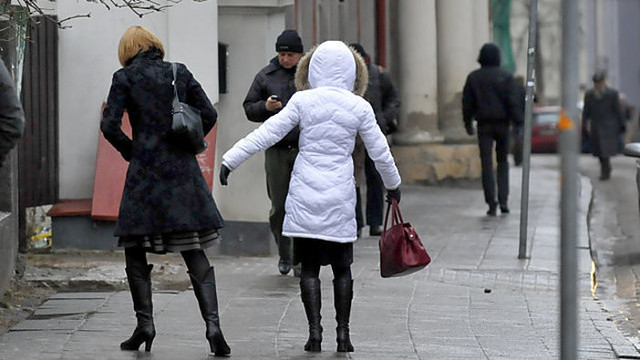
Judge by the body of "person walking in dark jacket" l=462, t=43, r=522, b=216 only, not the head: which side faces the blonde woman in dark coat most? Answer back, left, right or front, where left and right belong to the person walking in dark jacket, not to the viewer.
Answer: back

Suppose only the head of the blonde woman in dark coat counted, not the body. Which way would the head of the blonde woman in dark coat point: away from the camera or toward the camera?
away from the camera

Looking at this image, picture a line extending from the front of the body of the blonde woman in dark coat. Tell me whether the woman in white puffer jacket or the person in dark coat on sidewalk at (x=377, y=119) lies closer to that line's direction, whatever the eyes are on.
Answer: the person in dark coat on sidewalk

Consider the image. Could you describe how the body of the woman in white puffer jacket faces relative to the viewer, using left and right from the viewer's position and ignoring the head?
facing away from the viewer

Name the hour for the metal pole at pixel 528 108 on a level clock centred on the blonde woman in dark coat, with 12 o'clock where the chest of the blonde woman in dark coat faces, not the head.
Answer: The metal pole is roughly at 1 o'clock from the blonde woman in dark coat.

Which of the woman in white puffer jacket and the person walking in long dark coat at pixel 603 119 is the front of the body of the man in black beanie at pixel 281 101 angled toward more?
the woman in white puffer jacket

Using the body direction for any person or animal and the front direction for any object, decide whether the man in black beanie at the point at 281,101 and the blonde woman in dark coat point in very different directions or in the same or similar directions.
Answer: very different directions

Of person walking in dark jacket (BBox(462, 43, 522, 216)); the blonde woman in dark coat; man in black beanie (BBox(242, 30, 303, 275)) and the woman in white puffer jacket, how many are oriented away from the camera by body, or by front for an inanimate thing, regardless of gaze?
3

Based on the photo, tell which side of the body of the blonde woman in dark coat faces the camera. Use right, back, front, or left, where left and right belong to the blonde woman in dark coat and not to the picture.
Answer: back

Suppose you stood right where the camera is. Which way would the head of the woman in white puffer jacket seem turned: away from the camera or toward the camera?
away from the camera

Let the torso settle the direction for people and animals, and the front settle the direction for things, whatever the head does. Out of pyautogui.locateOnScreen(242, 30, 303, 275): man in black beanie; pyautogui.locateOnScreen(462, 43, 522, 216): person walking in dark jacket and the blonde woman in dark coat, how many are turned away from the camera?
2
